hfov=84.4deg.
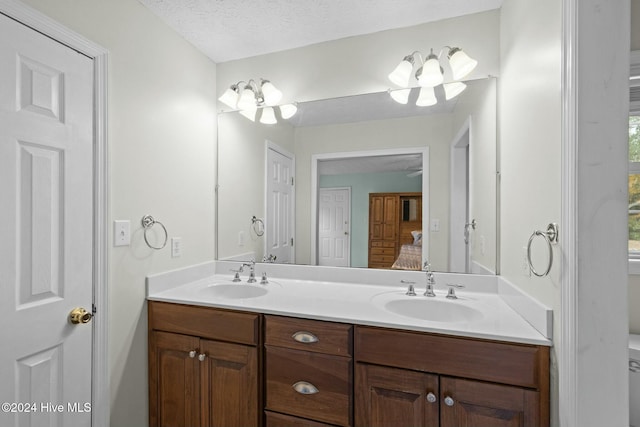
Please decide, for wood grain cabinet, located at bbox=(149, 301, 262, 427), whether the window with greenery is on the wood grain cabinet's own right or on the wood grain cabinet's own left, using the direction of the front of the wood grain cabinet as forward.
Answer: on the wood grain cabinet's own left

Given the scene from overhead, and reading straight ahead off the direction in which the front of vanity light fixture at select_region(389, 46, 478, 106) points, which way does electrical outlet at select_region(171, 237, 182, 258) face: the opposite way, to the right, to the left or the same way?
to the left

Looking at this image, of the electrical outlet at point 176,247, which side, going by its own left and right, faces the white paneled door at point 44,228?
right

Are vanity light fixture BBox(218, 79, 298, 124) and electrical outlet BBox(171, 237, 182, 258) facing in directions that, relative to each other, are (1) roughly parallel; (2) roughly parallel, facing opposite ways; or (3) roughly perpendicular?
roughly perpendicular

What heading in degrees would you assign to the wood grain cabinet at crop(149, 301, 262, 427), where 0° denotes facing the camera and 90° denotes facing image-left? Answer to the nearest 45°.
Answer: approximately 45°

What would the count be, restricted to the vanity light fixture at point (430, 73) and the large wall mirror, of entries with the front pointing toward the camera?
2

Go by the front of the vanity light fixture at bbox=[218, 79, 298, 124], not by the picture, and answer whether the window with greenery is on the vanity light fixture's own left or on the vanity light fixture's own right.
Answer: on the vanity light fixture's own left

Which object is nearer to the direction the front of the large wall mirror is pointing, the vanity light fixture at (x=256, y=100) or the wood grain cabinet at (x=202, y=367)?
the wood grain cabinet

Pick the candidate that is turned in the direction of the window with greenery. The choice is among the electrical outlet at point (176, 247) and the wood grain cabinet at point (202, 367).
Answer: the electrical outlet

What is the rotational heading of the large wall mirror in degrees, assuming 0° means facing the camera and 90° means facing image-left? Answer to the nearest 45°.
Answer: approximately 0°

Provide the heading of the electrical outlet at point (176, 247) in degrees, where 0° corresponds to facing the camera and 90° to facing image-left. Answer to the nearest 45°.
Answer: approximately 315°

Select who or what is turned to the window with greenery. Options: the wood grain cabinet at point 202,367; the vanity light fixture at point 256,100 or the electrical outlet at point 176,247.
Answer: the electrical outlet

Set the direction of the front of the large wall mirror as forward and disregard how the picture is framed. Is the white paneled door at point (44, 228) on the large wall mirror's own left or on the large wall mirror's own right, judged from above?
on the large wall mirror's own right

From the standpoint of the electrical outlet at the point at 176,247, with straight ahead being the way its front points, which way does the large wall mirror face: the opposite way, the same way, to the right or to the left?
to the right
